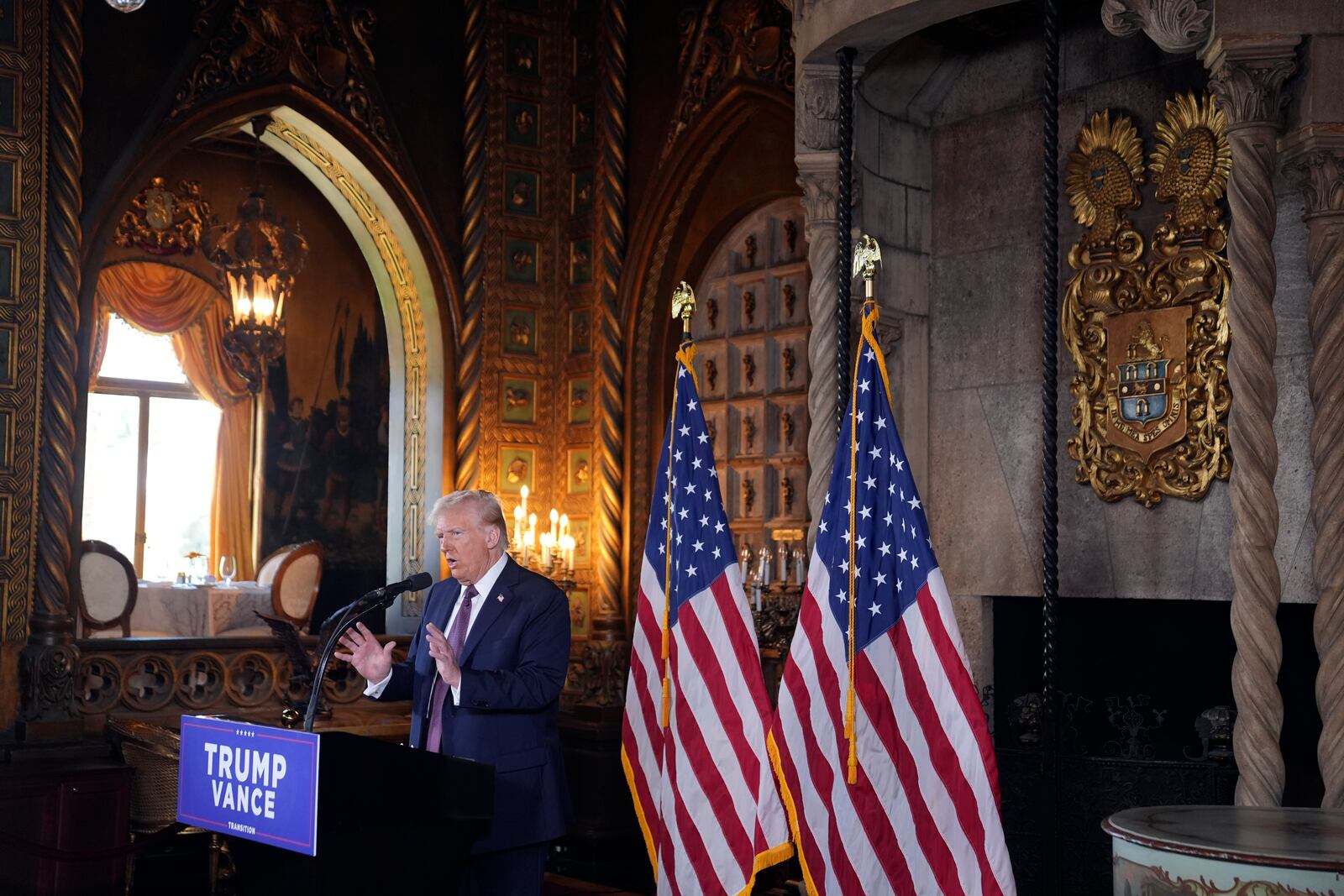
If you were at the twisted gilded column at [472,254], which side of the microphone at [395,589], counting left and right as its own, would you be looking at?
left

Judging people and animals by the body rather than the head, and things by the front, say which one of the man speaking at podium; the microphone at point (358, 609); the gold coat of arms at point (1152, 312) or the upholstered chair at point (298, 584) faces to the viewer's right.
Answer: the microphone

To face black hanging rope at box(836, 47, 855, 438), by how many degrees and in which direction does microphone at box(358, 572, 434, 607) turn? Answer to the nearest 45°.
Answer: approximately 45° to its left

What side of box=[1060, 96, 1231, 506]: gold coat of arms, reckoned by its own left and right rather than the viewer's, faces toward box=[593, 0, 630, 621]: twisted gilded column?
right

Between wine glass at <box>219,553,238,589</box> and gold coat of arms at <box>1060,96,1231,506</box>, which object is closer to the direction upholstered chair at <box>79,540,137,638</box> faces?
the wine glass

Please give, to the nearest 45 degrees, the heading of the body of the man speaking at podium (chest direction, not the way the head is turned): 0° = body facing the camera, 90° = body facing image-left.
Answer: approximately 45°

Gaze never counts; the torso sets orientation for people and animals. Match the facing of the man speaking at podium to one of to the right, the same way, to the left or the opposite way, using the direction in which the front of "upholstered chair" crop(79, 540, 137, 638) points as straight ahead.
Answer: the opposite way

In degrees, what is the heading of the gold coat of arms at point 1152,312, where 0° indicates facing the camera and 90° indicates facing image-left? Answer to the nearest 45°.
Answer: approximately 45°

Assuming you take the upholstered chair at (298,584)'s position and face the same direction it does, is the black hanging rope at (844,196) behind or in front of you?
behind

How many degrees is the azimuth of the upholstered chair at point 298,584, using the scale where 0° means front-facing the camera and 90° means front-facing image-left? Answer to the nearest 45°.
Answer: approximately 135°

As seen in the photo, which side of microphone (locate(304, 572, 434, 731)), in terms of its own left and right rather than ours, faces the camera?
right
